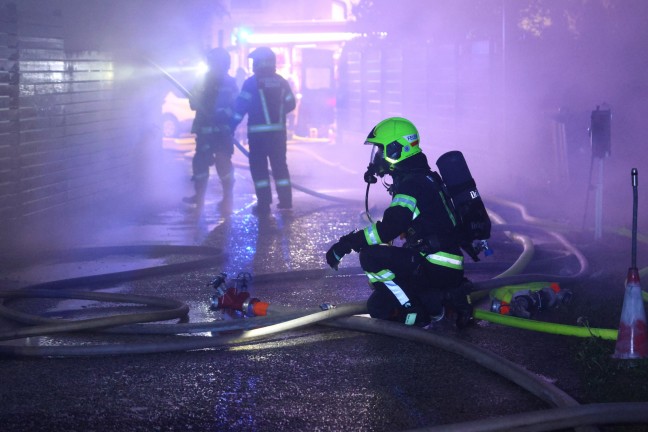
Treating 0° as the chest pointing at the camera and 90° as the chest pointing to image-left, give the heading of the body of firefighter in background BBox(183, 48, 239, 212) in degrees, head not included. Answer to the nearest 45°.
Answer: approximately 135°

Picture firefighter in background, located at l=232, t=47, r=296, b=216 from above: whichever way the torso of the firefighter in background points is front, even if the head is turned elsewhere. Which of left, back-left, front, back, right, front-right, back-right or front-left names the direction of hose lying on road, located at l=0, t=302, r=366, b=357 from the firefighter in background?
back-left

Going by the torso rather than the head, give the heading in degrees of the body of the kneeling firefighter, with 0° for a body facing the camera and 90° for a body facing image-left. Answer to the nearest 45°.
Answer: approximately 90°

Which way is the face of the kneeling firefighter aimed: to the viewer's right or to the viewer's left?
to the viewer's left

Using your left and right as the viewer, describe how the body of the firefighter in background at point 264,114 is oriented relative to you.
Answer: facing away from the viewer and to the left of the viewer

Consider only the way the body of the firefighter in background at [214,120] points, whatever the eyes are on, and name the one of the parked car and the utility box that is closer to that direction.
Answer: the parked car
